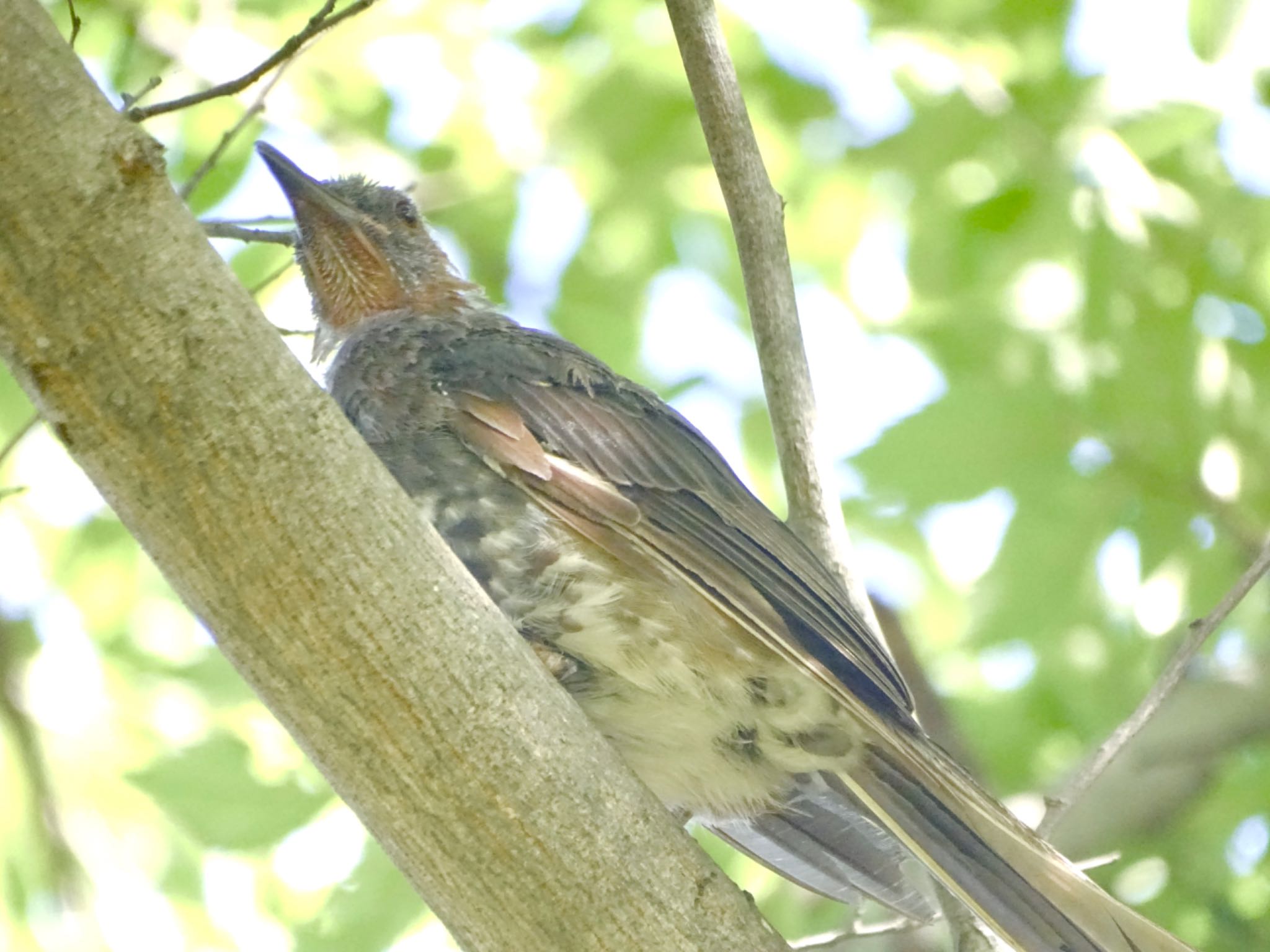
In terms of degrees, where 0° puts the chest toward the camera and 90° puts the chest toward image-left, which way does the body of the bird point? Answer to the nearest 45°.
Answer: approximately 90°

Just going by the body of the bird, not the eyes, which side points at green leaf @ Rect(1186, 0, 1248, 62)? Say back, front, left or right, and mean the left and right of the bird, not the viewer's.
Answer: back
